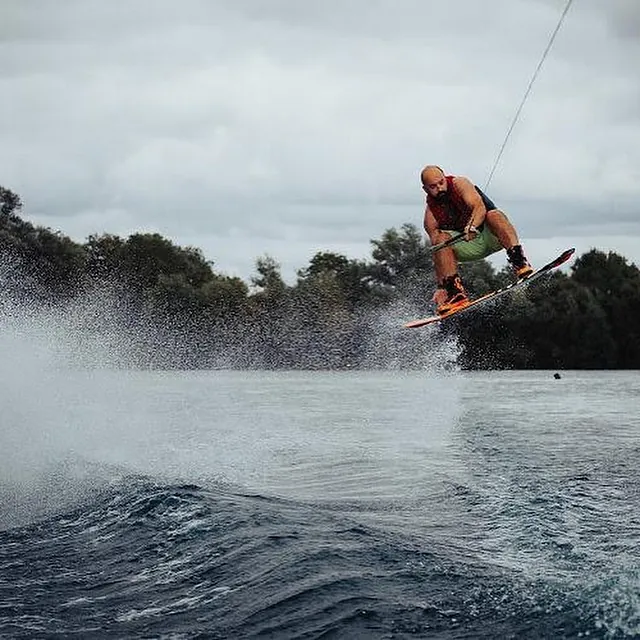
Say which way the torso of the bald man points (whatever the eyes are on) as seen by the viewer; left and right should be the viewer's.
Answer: facing the viewer
